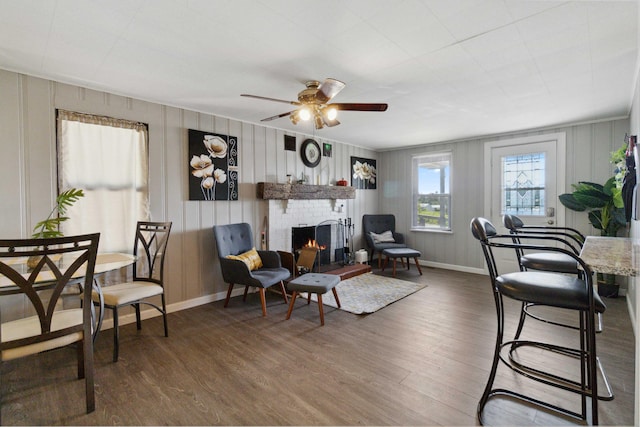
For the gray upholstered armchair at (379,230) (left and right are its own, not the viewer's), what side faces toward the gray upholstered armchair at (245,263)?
right

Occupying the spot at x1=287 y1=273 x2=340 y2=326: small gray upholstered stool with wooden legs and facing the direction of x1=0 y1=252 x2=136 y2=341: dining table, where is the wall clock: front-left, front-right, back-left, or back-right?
back-right

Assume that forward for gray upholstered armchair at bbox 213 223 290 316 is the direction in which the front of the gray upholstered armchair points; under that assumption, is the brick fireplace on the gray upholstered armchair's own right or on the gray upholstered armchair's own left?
on the gray upholstered armchair's own left

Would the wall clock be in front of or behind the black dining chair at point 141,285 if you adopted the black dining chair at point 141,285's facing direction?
behind

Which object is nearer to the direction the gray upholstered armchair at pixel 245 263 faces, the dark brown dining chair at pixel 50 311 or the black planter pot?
the black planter pot

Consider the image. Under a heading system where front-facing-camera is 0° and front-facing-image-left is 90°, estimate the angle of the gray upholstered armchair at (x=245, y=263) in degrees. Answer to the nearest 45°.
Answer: approximately 315°

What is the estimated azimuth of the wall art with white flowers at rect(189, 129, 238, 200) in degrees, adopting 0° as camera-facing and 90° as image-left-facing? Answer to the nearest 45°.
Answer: approximately 315°
